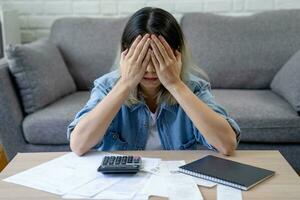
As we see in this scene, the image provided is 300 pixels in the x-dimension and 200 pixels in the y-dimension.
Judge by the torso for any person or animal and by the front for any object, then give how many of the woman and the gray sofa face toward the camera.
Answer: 2

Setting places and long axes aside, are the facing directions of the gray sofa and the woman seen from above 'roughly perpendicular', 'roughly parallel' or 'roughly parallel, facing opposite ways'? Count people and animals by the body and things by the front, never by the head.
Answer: roughly parallel

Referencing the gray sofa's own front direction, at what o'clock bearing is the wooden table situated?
The wooden table is roughly at 12 o'clock from the gray sofa.

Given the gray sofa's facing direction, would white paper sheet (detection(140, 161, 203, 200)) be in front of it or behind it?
in front

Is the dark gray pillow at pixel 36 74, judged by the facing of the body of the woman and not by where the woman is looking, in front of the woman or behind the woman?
behind

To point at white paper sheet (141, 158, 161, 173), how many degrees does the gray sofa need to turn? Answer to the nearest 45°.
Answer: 0° — it already faces it

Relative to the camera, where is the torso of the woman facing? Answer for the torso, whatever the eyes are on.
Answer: toward the camera

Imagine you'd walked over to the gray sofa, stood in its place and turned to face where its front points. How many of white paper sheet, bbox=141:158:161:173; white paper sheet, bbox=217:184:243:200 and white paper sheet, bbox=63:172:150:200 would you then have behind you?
0

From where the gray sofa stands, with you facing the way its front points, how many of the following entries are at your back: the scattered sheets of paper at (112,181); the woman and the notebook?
0

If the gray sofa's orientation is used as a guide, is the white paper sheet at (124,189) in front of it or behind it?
in front

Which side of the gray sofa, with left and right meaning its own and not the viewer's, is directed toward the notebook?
front

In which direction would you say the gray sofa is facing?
toward the camera

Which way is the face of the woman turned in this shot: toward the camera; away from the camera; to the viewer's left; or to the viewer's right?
toward the camera
